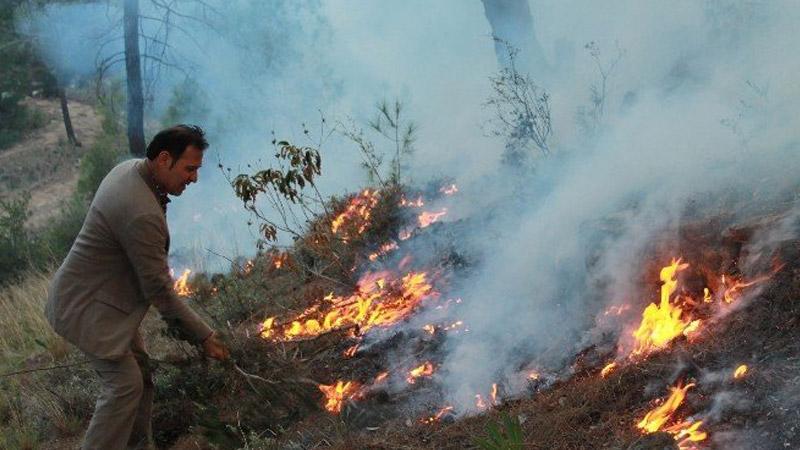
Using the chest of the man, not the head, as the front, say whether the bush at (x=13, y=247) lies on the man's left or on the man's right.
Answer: on the man's left

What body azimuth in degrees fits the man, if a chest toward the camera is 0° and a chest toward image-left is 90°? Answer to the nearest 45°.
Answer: approximately 270°

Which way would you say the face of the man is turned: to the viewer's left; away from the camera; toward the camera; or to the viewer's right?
to the viewer's right

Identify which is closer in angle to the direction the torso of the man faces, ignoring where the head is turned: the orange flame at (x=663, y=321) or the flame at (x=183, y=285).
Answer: the orange flame

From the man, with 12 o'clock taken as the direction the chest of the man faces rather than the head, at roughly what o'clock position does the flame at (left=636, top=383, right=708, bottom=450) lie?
The flame is roughly at 1 o'clock from the man.

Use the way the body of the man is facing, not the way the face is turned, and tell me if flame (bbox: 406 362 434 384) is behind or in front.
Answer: in front

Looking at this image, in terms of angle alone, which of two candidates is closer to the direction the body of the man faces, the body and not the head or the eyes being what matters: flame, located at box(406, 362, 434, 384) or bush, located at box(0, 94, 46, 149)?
the flame

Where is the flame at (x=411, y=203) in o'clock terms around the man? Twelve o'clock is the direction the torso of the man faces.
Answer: The flame is roughly at 11 o'clock from the man.

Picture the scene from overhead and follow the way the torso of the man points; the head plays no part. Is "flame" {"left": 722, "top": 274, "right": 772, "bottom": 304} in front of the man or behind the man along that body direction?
in front

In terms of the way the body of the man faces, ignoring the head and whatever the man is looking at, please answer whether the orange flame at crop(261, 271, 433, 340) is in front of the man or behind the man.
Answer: in front
